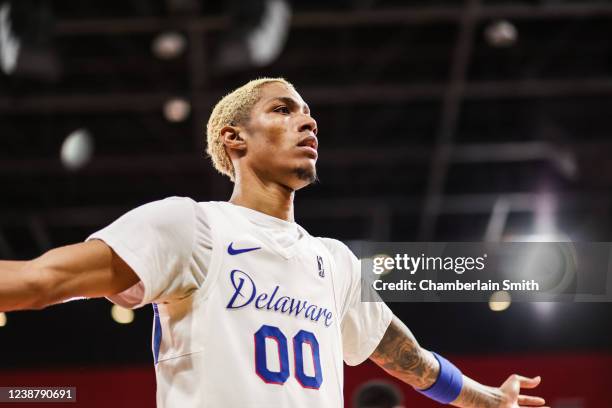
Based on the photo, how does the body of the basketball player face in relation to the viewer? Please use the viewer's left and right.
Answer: facing the viewer and to the right of the viewer

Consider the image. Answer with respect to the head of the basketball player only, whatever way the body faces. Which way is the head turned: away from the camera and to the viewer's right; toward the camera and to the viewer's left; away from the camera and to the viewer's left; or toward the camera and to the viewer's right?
toward the camera and to the viewer's right
